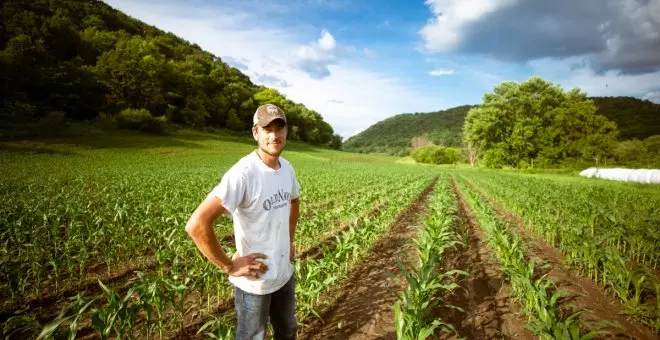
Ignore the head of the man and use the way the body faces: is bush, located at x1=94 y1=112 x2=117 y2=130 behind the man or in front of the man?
behind

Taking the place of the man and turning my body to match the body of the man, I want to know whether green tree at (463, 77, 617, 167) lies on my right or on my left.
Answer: on my left

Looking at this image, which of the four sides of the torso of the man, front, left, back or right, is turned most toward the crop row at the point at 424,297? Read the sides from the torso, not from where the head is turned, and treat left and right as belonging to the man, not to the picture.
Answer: left

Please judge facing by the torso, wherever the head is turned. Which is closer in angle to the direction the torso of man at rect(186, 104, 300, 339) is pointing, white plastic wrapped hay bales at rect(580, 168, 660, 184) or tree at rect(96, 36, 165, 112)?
the white plastic wrapped hay bales

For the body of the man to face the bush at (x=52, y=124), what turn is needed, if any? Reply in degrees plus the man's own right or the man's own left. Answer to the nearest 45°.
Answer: approximately 180°

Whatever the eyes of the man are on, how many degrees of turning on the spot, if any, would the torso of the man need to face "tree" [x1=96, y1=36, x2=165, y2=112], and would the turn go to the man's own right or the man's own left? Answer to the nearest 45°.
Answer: approximately 135° to the man's own left

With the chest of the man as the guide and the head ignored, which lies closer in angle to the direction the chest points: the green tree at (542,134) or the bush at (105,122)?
the green tree

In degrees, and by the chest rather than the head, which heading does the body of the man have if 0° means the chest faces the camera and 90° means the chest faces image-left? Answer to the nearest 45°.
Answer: approximately 315°

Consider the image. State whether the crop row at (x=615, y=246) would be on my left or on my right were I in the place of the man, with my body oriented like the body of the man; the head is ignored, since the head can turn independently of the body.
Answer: on my left
